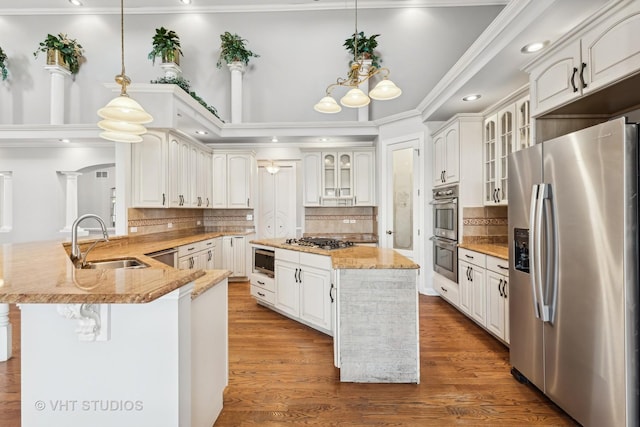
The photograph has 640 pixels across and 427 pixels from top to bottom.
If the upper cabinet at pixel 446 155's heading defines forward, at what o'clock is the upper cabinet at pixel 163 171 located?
the upper cabinet at pixel 163 171 is roughly at 1 o'clock from the upper cabinet at pixel 446 155.

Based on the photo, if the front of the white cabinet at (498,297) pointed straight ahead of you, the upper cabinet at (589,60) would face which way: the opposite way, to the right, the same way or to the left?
the same way

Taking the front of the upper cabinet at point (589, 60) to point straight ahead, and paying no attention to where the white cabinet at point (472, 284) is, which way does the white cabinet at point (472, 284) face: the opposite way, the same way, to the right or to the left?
the same way

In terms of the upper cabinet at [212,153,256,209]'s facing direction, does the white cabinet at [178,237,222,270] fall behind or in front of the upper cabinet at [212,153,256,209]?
in front

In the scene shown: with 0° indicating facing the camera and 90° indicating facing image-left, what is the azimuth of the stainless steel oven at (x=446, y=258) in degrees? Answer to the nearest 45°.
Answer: approximately 45°

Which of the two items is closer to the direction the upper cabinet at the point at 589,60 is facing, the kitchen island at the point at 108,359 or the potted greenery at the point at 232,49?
the kitchen island

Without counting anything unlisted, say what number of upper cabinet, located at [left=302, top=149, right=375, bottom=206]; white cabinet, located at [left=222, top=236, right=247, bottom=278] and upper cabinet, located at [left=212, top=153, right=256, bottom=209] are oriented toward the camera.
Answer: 3

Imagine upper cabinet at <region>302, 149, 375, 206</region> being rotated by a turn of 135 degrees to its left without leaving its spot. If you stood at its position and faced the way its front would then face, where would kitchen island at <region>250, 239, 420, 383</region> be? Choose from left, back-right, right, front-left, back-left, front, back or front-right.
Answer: back-right

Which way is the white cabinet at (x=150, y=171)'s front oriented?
toward the camera

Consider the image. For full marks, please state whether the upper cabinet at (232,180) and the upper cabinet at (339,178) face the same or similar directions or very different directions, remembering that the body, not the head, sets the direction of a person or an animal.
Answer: same or similar directions

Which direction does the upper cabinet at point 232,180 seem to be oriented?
toward the camera

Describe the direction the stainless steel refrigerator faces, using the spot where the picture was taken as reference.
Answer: facing the viewer and to the left of the viewer

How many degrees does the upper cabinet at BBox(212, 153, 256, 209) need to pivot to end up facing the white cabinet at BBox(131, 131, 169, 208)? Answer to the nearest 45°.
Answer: approximately 45° to its right

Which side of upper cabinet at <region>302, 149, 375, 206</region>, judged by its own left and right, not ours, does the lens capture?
front

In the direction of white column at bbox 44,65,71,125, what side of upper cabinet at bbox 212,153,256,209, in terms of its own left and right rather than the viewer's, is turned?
right

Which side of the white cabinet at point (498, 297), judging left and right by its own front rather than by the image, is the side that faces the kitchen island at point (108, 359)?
front

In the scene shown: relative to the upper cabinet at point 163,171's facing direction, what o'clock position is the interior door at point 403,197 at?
The interior door is roughly at 11 o'clock from the upper cabinet.

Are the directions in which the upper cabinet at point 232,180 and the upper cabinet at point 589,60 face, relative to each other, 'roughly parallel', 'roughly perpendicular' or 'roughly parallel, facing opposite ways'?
roughly perpendicular
